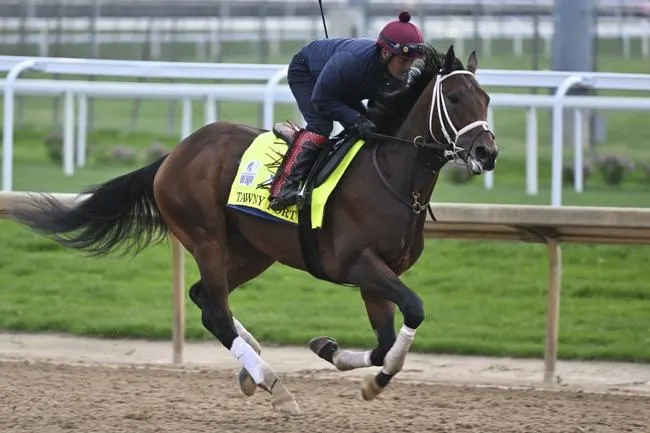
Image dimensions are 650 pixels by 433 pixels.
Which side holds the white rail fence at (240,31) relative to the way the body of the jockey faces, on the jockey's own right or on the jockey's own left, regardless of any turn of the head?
on the jockey's own left

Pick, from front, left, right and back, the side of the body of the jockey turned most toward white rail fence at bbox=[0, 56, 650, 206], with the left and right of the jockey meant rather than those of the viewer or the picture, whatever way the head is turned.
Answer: left

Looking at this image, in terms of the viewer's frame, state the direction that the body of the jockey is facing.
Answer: to the viewer's right

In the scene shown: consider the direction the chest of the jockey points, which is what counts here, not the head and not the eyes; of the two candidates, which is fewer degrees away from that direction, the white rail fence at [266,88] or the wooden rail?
the wooden rail
